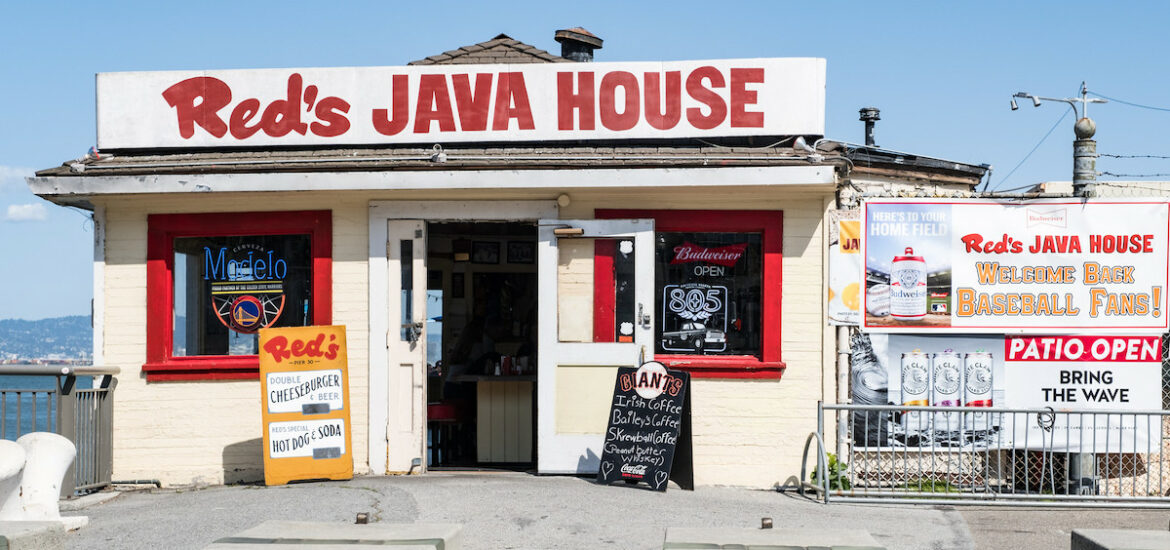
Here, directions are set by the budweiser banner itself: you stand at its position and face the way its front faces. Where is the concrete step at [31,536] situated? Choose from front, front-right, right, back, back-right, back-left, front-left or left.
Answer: front-right

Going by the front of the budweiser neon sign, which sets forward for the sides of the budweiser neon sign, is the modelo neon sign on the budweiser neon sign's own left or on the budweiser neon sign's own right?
on the budweiser neon sign's own right

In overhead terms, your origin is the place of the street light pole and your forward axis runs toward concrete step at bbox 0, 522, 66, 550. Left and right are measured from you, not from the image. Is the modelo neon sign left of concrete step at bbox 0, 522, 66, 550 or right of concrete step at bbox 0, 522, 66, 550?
right

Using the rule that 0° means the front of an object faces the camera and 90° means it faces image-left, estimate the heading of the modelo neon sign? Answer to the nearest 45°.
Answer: approximately 0°

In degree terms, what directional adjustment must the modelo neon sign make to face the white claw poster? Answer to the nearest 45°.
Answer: approximately 90° to its left

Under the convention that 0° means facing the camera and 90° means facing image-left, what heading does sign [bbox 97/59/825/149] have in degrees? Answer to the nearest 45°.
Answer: approximately 0°

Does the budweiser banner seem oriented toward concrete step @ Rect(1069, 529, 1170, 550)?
yes

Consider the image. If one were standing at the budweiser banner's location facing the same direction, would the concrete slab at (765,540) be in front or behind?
in front

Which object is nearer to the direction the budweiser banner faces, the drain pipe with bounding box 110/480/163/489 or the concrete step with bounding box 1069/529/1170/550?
the concrete step

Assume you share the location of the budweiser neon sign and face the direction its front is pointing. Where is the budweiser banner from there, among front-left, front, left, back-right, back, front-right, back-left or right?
left

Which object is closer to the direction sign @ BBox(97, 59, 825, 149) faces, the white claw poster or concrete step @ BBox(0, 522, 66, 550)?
the concrete step

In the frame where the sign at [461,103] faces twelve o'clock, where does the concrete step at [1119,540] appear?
The concrete step is roughly at 11 o'clock from the sign.
